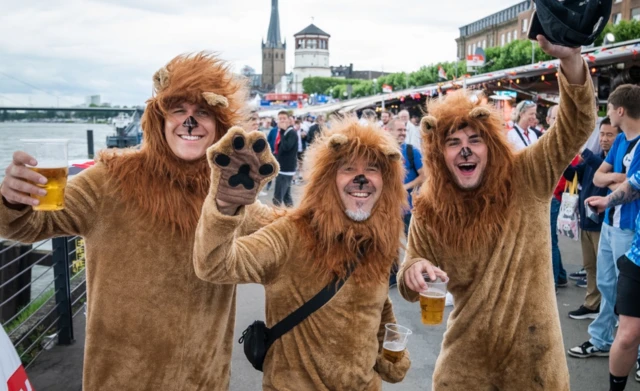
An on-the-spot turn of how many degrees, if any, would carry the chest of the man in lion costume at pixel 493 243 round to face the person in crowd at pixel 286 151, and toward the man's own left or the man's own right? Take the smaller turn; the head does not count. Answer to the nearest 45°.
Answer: approximately 135° to the man's own right

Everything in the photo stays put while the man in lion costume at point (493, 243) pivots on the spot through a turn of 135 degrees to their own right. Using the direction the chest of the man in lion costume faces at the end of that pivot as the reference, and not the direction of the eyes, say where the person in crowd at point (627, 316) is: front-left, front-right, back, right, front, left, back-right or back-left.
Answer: right

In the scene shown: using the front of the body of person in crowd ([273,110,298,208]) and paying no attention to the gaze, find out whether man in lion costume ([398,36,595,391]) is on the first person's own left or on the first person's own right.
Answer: on the first person's own left

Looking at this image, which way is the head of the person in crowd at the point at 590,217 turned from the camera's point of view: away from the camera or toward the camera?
toward the camera

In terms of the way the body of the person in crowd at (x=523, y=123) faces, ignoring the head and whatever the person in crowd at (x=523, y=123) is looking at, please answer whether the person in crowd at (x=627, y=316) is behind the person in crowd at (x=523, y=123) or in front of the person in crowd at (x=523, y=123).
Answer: in front

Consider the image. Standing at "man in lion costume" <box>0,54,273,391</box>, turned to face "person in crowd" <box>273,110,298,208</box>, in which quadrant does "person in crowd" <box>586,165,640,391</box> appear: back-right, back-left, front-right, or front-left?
front-right

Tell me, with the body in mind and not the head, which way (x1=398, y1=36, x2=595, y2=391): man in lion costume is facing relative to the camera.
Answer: toward the camera

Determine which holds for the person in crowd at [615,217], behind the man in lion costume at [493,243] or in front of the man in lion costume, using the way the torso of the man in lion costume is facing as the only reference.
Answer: behind

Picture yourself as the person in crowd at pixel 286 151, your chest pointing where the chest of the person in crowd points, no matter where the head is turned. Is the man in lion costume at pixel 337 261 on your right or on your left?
on your left

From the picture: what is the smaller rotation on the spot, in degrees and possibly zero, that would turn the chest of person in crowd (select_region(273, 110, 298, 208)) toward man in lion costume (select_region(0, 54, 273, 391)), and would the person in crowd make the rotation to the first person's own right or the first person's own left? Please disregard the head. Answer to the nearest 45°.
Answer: approximately 45° to the first person's own left

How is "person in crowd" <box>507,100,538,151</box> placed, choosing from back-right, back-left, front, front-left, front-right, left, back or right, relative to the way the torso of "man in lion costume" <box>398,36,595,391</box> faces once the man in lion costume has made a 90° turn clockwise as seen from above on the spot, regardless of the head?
right

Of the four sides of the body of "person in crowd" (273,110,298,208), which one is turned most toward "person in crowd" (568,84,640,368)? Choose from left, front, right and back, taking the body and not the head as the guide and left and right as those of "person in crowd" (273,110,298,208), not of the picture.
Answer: left

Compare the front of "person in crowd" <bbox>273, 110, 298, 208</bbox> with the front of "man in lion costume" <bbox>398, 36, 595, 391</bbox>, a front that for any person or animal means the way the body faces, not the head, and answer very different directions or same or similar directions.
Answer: same or similar directions

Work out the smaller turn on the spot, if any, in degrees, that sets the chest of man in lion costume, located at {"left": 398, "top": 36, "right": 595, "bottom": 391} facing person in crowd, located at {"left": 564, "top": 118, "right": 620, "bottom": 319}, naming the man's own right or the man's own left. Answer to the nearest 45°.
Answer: approximately 180°

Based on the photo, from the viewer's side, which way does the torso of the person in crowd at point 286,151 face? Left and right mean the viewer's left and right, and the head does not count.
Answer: facing the viewer and to the left of the viewer

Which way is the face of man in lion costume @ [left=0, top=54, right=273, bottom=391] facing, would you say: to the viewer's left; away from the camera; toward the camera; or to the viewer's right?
toward the camera

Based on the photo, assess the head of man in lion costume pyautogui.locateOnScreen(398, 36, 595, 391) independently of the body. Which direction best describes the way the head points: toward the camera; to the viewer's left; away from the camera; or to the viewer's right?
toward the camera
